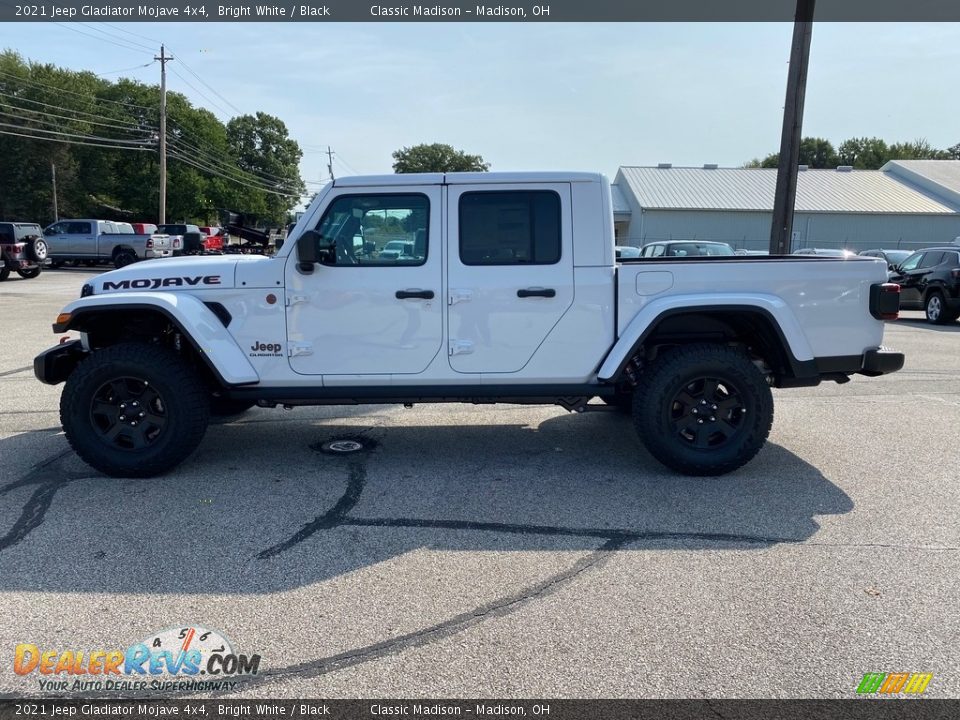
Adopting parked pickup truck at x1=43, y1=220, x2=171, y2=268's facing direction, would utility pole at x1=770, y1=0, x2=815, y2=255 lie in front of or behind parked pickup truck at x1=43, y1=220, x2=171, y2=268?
behind

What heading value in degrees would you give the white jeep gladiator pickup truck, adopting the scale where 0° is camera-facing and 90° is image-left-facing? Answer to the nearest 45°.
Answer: approximately 90°

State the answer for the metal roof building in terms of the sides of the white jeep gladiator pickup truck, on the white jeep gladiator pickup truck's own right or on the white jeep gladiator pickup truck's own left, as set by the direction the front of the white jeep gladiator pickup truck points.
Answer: on the white jeep gladiator pickup truck's own right

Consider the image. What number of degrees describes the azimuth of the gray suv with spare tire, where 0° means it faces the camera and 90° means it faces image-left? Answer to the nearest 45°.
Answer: approximately 135°
